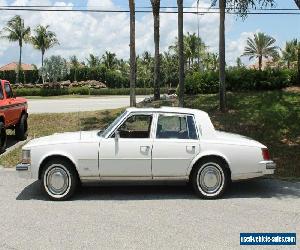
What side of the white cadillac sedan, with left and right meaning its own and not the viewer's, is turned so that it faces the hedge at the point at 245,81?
right

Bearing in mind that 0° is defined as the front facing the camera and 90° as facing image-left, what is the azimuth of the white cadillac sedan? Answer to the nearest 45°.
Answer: approximately 90°

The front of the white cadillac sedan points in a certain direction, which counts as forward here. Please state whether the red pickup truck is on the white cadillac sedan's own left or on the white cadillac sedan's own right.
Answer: on the white cadillac sedan's own right

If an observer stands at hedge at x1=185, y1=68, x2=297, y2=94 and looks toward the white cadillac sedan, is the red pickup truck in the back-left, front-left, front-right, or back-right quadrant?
front-right
